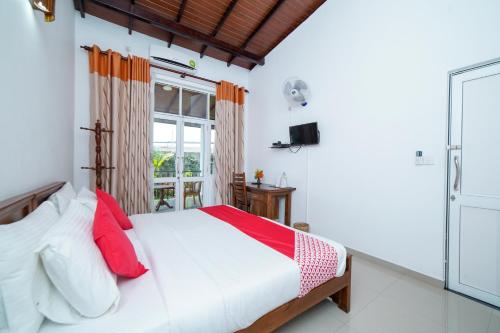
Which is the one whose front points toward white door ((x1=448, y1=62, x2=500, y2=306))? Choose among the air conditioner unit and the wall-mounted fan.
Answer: the air conditioner unit

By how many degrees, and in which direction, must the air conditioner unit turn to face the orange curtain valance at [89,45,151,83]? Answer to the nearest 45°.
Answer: approximately 135° to its right

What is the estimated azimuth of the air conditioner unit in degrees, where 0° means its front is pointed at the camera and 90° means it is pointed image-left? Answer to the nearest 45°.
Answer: approximately 315°

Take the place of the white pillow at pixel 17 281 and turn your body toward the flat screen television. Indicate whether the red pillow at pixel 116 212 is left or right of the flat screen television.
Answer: left

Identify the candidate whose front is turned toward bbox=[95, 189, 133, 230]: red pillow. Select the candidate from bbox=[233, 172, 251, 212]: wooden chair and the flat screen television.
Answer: the flat screen television

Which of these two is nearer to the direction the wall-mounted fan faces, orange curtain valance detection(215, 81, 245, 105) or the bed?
the bed

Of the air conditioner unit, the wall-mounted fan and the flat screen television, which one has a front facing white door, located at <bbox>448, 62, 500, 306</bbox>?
the air conditioner unit

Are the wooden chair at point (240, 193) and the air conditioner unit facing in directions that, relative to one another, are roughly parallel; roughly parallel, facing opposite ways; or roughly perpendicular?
roughly perpendicular

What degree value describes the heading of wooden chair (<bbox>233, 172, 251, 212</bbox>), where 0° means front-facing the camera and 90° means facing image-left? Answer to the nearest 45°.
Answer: approximately 225°

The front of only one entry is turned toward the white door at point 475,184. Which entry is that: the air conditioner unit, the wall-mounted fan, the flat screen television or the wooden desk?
the air conditioner unit

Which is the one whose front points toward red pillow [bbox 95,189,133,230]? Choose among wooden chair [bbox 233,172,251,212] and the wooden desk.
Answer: the wooden desk

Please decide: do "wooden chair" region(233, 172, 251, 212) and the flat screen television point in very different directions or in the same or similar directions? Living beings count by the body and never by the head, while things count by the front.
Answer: very different directions

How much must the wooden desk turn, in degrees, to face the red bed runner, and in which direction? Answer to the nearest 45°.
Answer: approximately 45° to its left
